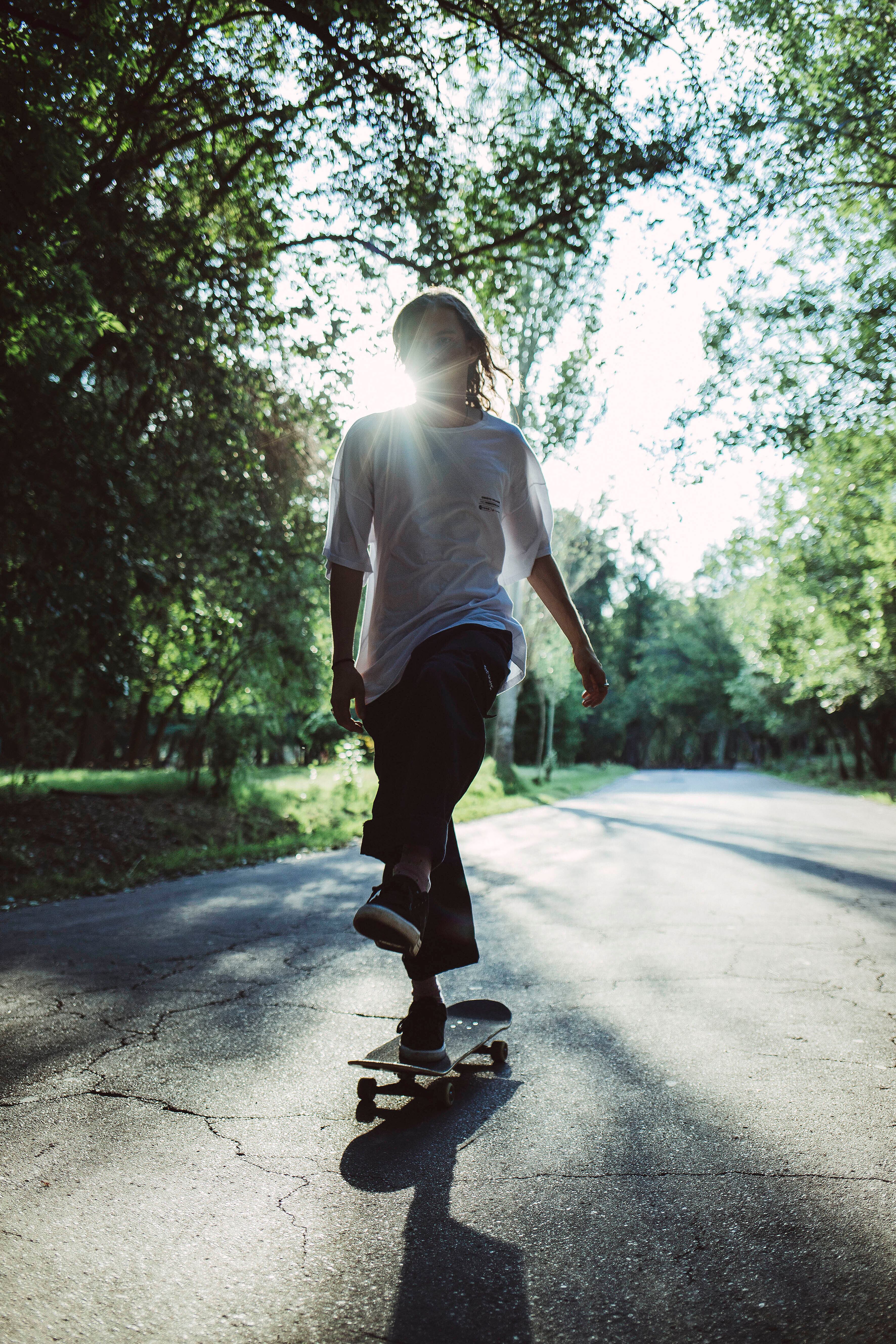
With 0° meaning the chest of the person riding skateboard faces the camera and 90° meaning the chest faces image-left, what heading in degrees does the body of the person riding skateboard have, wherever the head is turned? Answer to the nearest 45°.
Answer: approximately 0°

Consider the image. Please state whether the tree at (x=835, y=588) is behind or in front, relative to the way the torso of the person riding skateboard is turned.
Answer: behind

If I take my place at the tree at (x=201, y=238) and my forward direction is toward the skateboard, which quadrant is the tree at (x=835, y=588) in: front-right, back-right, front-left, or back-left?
back-left

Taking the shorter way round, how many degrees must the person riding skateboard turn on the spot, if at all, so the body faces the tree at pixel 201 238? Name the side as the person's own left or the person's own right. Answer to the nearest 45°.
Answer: approximately 135° to the person's own right
